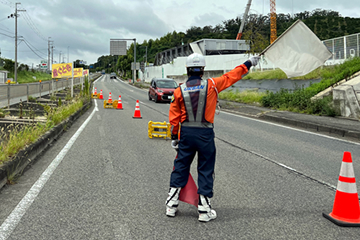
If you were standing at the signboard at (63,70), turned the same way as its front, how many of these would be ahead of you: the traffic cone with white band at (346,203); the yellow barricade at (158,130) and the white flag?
3

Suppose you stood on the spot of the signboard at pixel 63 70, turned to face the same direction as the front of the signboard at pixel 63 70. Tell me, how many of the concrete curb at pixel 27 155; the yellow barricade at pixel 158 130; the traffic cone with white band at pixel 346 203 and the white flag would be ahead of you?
4

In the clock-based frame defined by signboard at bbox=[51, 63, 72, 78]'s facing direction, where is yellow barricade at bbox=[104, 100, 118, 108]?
The yellow barricade is roughly at 11 o'clock from the signboard.

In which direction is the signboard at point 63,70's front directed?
toward the camera

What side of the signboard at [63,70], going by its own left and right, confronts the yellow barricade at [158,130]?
front

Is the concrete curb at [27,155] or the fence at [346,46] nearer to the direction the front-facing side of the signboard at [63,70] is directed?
the concrete curb

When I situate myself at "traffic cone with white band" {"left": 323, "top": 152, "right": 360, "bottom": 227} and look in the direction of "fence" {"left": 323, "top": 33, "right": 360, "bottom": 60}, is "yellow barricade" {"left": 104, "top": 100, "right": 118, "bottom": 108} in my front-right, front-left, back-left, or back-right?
front-left

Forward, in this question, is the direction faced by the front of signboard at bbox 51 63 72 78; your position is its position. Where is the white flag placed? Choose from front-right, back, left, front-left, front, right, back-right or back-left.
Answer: front

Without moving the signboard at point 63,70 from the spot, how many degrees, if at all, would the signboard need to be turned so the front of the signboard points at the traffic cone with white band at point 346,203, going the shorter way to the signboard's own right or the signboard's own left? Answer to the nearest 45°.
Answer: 0° — it already faces it
